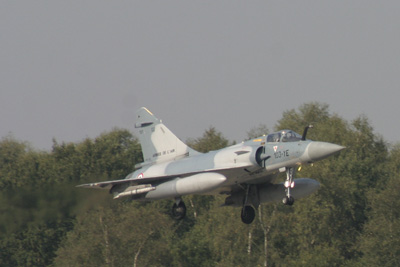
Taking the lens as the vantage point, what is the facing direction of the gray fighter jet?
facing the viewer and to the right of the viewer
